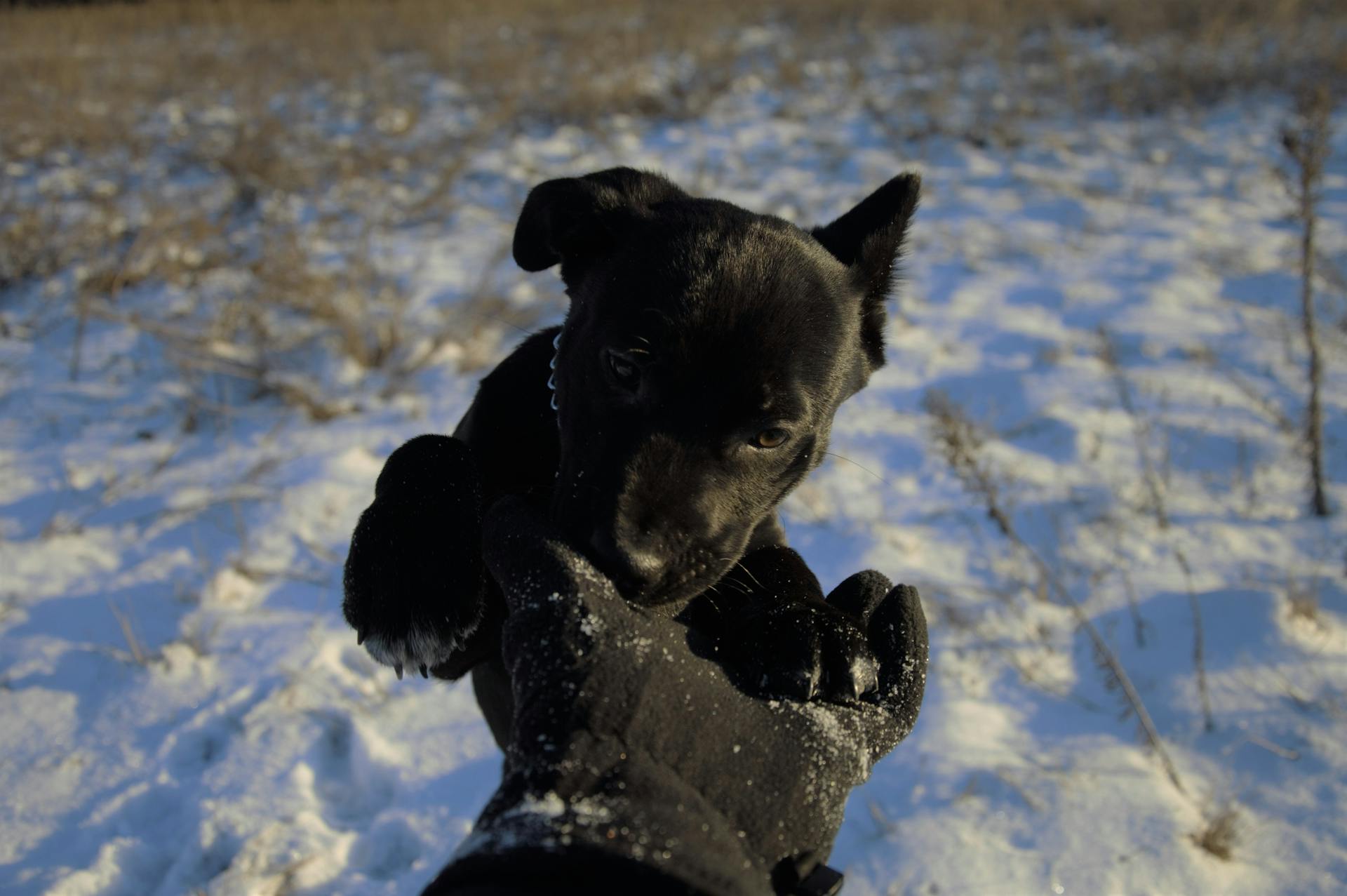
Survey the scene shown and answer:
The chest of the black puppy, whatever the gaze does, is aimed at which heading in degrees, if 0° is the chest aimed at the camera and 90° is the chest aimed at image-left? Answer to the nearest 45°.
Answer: approximately 0°

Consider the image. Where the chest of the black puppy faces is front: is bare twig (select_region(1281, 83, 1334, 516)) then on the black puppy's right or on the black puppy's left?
on the black puppy's left

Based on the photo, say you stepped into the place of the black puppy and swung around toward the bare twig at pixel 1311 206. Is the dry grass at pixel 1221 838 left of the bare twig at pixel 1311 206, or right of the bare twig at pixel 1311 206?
right

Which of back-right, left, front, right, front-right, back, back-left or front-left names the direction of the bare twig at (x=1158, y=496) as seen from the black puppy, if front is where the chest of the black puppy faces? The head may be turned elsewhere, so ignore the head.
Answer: back-left

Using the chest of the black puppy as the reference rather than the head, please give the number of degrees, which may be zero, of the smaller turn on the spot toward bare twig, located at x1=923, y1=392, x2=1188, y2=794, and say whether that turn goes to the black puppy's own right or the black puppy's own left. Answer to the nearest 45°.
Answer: approximately 135° to the black puppy's own left
